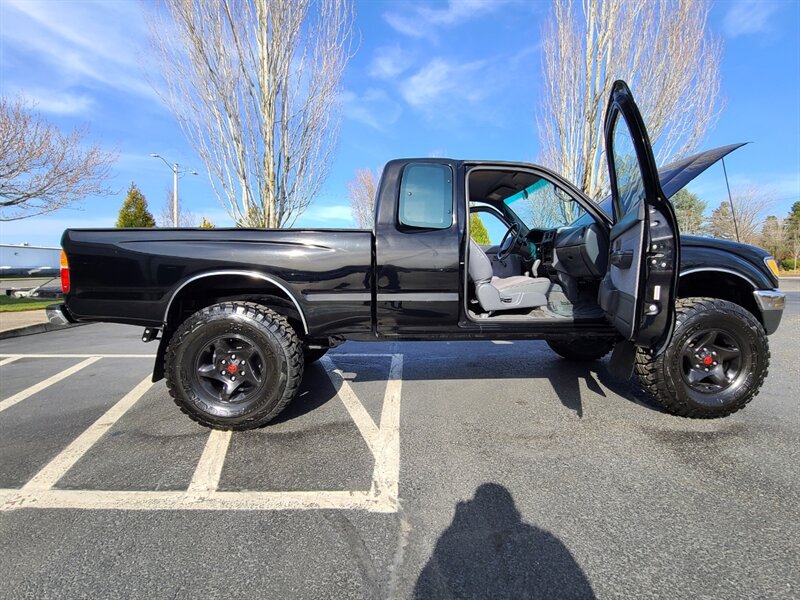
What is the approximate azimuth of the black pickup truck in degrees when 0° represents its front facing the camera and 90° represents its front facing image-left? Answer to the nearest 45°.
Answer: approximately 270°

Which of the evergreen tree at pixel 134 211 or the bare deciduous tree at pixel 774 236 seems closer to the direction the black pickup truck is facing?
the bare deciduous tree

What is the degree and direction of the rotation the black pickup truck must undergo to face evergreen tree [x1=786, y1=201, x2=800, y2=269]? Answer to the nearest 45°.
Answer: approximately 45° to its left

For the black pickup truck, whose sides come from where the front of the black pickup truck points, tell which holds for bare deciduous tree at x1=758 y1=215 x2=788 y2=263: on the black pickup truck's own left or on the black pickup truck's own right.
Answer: on the black pickup truck's own left

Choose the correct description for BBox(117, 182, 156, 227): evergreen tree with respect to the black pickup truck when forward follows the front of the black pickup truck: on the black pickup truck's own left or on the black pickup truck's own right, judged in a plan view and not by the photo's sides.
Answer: on the black pickup truck's own left

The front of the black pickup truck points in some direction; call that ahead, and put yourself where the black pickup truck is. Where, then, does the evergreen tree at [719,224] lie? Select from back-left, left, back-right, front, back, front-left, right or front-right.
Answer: front-left

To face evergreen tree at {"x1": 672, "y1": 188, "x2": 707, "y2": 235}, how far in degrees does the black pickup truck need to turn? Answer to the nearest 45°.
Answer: approximately 45° to its left
